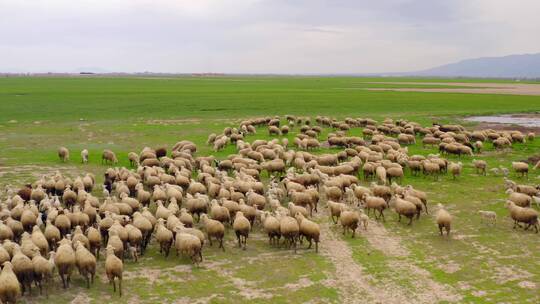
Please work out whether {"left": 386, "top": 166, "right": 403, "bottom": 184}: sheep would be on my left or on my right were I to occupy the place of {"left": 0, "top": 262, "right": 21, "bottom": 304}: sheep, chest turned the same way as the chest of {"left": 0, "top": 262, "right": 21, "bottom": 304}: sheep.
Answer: on my right

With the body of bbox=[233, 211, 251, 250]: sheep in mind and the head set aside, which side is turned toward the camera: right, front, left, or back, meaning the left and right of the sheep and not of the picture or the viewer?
back

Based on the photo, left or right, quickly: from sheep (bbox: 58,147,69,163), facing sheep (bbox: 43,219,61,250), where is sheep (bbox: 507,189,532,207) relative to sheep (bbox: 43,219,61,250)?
left

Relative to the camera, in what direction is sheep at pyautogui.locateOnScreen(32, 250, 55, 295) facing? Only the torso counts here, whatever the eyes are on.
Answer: away from the camera

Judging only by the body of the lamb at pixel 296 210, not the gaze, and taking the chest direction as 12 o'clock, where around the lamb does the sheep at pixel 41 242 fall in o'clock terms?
The sheep is roughly at 11 o'clock from the lamb.

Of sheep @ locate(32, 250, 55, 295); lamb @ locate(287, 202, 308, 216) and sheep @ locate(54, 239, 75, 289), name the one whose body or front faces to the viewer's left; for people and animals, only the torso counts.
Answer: the lamb

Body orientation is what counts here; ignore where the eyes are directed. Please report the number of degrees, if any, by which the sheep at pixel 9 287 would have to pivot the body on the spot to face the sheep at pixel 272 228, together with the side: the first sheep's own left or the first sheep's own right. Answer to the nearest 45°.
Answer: approximately 90° to the first sheep's own right

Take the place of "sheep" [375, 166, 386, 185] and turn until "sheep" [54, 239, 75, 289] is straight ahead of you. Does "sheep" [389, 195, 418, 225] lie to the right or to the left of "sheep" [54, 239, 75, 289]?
left
